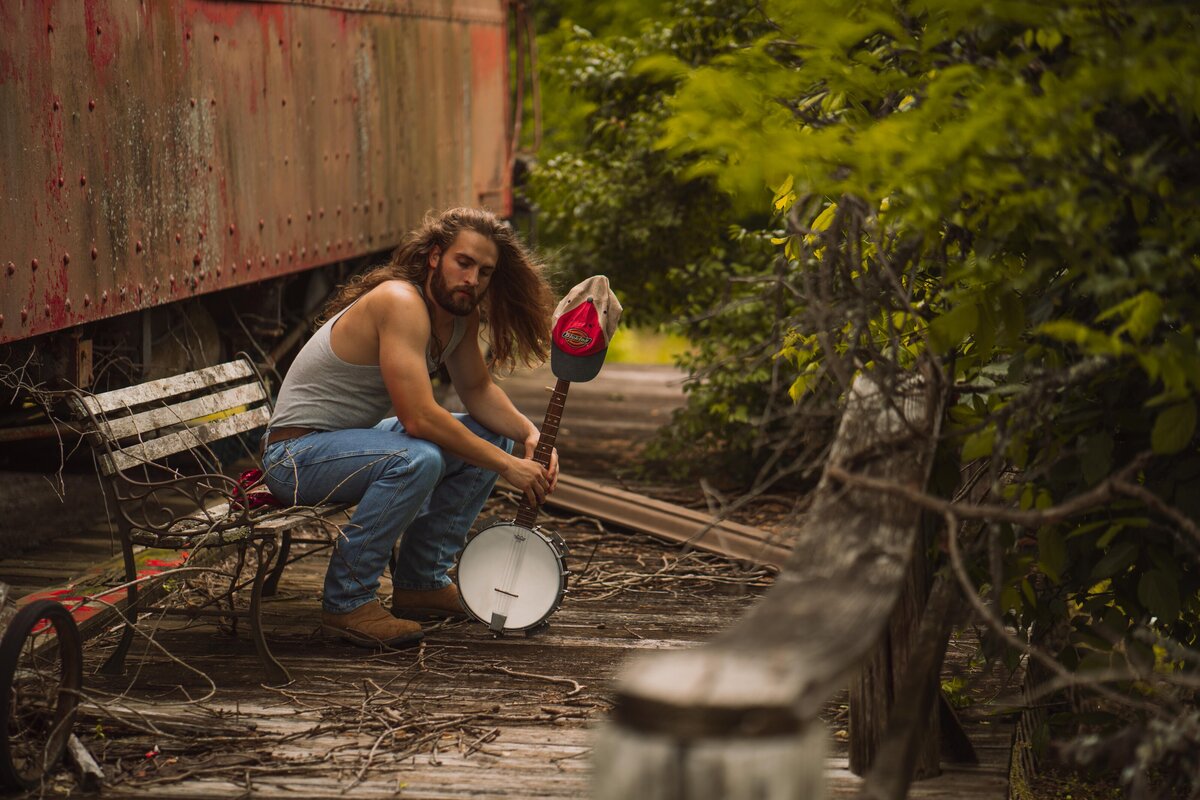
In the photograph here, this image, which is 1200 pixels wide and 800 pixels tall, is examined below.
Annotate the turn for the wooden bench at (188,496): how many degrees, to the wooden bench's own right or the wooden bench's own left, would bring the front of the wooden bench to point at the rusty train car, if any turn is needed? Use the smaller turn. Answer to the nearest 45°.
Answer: approximately 135° to the wooden bench's own left

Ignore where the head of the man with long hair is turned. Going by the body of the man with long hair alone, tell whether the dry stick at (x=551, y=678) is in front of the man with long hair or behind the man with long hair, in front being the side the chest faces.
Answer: in front

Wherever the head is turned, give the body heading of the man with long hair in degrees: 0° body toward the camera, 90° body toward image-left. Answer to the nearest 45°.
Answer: approximately 315°

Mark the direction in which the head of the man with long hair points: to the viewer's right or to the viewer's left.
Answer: to the viewer's right

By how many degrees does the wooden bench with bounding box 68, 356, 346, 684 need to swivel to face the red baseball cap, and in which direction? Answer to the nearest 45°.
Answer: approximately 45° to its left

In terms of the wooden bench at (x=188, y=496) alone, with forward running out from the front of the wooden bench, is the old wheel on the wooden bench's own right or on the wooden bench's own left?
on the wooden bench's own right

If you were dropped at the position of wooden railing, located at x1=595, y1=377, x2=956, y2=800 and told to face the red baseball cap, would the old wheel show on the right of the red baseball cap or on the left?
left

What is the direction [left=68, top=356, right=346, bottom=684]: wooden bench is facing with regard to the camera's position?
facing the viewer and to the right of the viewer

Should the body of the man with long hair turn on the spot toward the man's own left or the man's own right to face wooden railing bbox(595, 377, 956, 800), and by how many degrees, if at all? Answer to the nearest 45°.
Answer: approximately 45° to the man's own right
